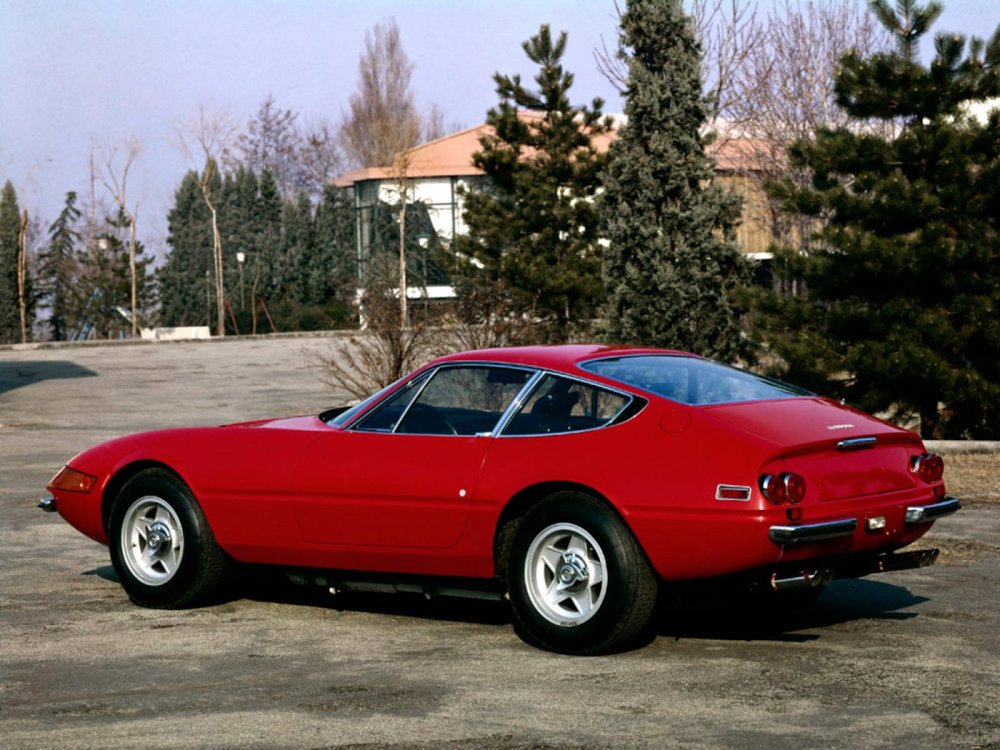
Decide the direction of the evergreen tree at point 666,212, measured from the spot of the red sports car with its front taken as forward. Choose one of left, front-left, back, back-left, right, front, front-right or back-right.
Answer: front-right

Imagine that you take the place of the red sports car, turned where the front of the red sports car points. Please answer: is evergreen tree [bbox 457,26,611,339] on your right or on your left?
on your right

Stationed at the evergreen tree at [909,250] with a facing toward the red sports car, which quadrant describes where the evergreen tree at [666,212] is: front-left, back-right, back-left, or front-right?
back-right

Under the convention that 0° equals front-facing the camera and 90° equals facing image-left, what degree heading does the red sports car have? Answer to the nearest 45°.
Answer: approximately 135°

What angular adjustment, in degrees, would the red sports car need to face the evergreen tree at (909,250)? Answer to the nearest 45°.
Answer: approximately 90° to its right
